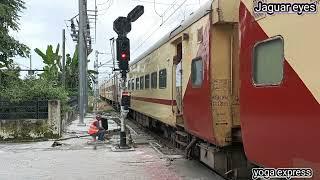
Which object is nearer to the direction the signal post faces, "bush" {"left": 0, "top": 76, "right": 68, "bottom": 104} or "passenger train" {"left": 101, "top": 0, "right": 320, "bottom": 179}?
the passenger train

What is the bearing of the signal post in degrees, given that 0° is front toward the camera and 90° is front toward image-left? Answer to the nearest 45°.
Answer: approximately 0°

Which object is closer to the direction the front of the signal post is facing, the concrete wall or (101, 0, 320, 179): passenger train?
the passenger train

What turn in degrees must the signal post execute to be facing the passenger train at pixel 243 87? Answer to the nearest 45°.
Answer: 0° — it already faces it
